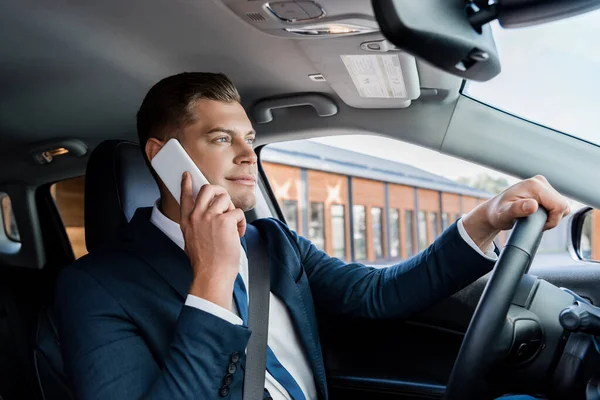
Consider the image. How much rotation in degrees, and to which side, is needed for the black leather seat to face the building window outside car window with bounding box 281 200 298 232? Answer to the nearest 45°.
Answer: approximately 90° to its left

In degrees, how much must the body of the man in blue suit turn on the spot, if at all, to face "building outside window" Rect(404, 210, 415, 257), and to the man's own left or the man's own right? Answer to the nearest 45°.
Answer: approximately 135° to the man's own left

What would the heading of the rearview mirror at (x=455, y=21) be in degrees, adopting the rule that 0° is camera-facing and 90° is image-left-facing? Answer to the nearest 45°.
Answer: approximately 135°

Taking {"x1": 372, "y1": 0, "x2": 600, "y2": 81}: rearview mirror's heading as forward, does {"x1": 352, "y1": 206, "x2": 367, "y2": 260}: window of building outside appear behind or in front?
in front

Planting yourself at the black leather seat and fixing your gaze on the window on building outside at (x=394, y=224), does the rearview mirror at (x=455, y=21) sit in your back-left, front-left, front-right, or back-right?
back-right

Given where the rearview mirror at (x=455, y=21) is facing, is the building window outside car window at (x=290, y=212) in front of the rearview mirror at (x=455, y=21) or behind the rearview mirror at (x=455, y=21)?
in front

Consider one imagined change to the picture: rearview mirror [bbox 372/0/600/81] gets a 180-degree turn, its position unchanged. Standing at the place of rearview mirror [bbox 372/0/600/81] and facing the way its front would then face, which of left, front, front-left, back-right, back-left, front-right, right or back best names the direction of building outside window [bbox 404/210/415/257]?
back-left

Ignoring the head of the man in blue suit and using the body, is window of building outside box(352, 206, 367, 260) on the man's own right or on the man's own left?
on the man's own left

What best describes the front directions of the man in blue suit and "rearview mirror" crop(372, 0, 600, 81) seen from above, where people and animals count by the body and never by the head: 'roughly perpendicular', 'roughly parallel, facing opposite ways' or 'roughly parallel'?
roughly parallel, facing opposite ways

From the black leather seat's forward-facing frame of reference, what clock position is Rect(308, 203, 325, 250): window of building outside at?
The window of building outside is roughly at 9 o'clock from the black leather seat.

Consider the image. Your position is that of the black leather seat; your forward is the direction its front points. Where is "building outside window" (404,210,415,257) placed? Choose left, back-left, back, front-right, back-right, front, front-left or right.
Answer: left

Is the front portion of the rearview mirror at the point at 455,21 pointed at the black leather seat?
yes

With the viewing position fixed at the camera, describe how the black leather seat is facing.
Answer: facing the viewer and to the right of the viewer

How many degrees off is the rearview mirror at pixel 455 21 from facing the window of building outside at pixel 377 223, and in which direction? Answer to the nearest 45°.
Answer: approximately 45° to its right
